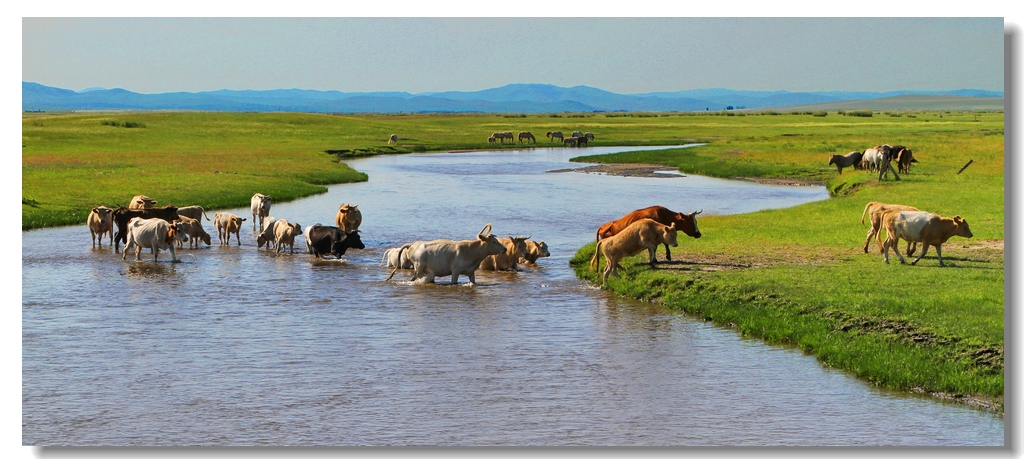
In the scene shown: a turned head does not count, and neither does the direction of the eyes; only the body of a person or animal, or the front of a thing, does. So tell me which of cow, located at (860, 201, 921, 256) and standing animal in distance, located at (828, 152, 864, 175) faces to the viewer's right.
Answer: the cow

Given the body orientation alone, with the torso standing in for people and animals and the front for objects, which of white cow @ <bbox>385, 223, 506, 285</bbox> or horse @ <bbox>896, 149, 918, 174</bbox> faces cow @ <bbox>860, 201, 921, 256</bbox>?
the white cow

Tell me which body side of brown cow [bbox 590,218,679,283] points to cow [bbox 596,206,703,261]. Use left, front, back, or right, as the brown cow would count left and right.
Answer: left

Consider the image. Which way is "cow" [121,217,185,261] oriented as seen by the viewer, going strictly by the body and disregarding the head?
to the viewer's right

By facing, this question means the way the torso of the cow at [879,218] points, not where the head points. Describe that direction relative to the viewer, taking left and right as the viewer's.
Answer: facing to the right of the viewer

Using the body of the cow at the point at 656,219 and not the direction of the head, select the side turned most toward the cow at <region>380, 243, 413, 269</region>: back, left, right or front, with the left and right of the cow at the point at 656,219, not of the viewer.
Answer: back

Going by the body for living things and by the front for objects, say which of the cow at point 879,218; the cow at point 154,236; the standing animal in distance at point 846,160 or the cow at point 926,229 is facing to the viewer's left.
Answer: the standing animal in distance

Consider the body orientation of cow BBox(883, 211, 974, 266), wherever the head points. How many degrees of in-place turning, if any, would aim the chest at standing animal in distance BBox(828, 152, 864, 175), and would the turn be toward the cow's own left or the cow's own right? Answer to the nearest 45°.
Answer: approximately 90° to the cow's own left

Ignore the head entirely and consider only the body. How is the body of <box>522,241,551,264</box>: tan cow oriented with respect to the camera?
to the viewer's right

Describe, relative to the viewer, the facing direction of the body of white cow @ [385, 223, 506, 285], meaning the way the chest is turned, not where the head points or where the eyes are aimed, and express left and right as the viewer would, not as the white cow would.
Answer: facing to the right of the viewer

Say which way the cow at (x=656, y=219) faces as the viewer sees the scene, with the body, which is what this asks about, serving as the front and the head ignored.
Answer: to the viewer's right

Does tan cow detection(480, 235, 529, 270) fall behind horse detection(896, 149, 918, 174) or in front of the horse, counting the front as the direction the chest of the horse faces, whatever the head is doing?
behind
